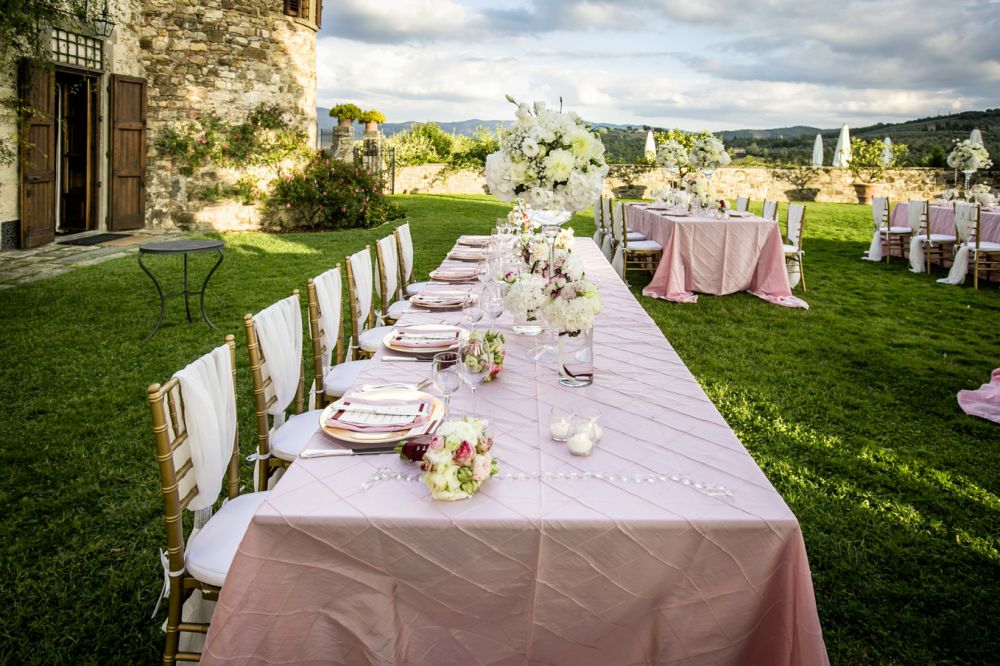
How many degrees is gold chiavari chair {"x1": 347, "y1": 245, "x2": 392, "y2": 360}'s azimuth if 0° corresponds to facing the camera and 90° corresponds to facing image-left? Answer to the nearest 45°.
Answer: approximately 270°

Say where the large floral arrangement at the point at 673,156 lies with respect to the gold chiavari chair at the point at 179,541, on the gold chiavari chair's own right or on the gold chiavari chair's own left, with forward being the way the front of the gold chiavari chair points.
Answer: on the gold chiavari chair's own left

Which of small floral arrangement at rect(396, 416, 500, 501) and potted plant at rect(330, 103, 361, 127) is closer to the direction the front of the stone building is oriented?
the small floral arrangement

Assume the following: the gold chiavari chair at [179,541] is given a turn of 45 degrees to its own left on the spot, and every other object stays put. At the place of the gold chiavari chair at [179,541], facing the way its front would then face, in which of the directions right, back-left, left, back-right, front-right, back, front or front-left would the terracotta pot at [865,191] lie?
front-left

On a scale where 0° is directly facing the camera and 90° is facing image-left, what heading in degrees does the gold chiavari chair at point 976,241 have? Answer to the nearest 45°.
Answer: approximately 225°

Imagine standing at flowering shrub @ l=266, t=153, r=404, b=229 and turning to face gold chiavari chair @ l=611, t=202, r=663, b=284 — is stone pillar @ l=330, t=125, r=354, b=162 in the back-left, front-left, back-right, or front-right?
back-left

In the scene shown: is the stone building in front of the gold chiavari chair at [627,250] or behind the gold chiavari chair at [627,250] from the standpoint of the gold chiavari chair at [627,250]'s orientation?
behind

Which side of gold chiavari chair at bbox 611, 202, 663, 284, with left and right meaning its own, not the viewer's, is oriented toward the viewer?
right
